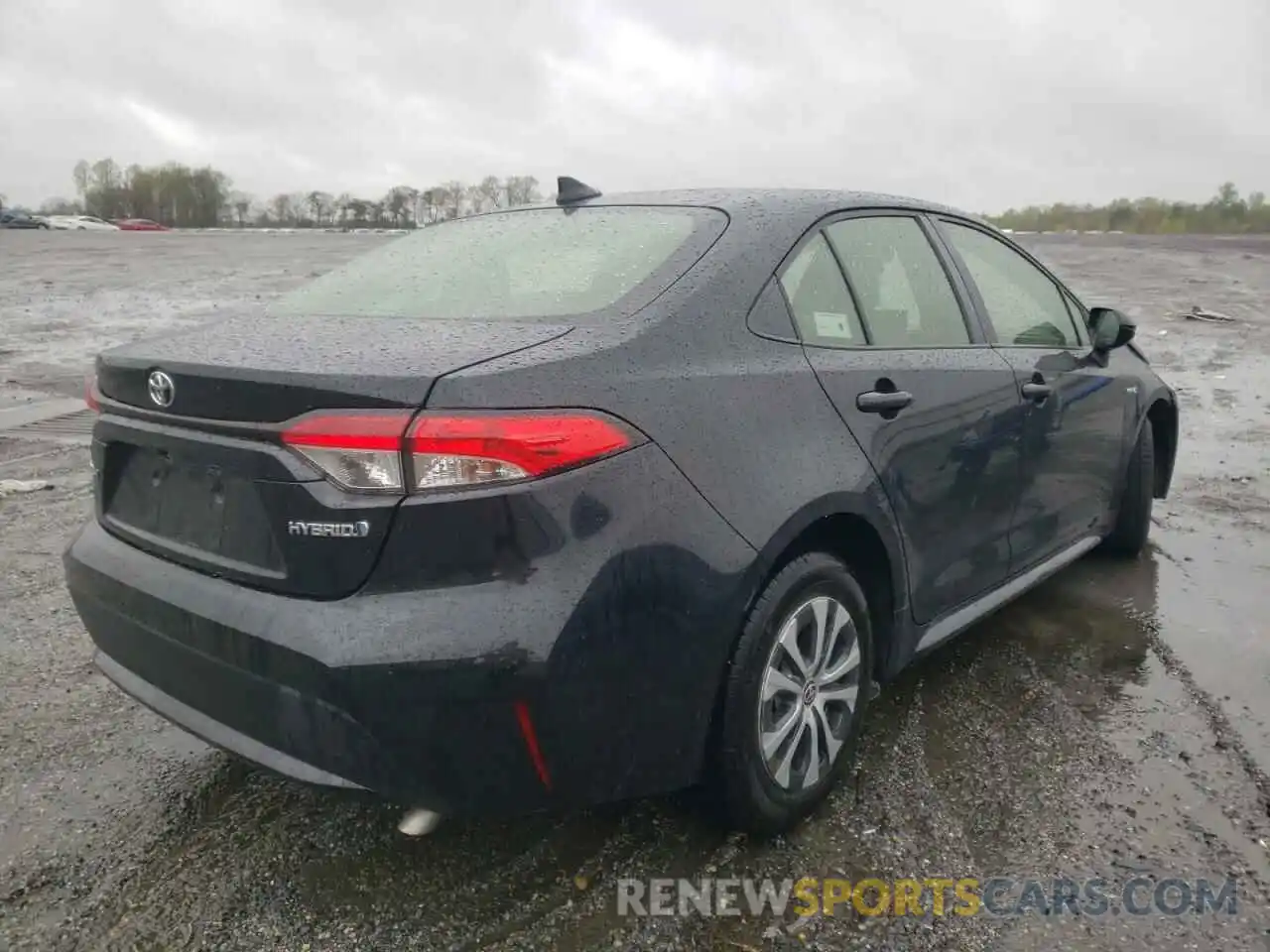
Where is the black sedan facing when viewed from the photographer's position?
facing away from the viewer and to the right of the viewer
